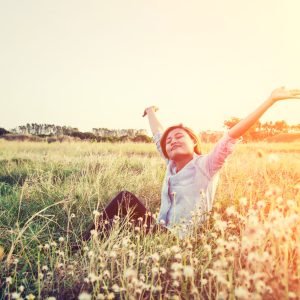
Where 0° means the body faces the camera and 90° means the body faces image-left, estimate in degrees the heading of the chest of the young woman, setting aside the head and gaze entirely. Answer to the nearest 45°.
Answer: approximately 45°
